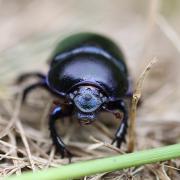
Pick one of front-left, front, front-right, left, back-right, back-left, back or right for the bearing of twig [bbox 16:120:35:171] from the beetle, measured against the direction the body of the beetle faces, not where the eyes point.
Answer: right

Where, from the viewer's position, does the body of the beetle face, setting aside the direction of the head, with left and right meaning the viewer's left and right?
facing the viewer

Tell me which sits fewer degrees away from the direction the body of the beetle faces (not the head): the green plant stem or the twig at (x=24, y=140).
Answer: the green plant stem

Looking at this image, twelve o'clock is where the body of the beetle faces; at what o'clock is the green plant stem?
The green plant stem is roughly at 12 o'clock from the beetle.
